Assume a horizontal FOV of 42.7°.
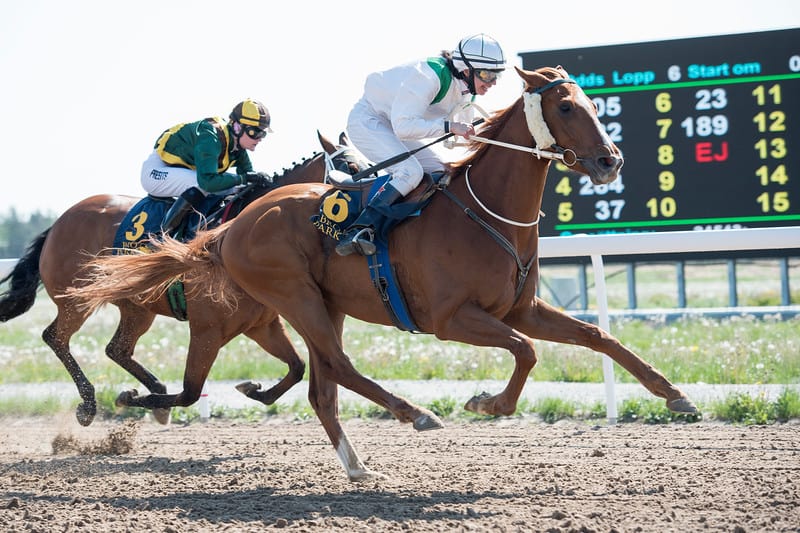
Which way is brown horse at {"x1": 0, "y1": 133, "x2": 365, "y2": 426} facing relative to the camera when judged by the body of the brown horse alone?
to the viewer's right

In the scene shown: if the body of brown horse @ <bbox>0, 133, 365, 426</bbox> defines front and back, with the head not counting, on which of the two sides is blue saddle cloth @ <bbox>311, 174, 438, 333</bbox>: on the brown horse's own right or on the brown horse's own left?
on the brown horse's own right

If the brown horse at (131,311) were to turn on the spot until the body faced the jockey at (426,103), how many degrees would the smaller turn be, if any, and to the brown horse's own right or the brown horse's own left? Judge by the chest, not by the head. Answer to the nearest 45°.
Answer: approximately 45° to the brown horse's own right

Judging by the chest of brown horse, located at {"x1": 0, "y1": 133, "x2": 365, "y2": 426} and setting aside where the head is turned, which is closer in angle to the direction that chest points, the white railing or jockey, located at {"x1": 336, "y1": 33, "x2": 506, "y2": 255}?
the white railing

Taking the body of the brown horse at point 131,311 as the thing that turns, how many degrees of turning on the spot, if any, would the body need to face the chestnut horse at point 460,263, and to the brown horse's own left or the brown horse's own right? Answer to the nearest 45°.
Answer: approximately 45° to the brown horse's own right

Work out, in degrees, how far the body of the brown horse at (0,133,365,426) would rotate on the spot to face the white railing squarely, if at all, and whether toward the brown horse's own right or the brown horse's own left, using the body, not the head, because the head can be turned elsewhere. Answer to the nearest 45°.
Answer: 0° — it already faces it

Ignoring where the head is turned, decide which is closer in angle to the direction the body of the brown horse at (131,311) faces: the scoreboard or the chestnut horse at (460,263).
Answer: the chestnut horse
